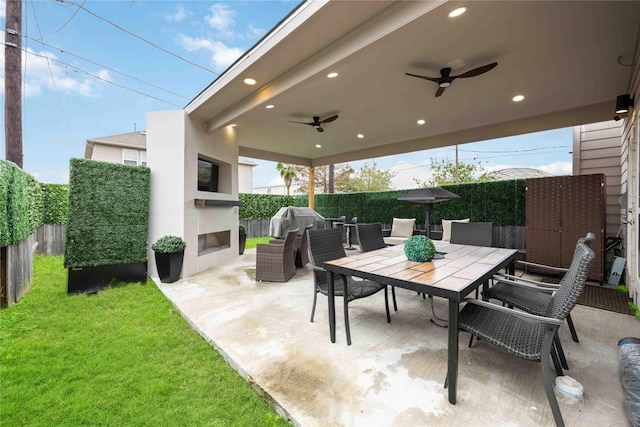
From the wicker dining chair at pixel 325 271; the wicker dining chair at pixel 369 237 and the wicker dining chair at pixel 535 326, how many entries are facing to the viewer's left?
1

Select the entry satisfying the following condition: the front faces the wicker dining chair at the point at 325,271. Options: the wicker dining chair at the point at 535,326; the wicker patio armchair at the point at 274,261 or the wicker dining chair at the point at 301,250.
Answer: the wicker dining chair at the point at 535,326

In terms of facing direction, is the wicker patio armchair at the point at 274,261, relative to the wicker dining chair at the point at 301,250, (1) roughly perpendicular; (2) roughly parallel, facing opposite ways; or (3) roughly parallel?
roughly parallel

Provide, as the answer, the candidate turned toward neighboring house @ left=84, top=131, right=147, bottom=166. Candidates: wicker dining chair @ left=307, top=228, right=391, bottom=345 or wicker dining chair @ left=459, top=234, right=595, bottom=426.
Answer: wicker dining chair @ left=459, top=234, right=595, bottom=426

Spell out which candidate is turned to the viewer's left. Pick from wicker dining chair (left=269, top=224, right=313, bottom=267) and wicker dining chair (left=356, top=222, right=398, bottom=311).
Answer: wicker dining chair (left=269, top=224, right=313, bottom=267)

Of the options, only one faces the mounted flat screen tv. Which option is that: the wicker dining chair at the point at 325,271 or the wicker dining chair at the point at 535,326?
the wicker dining chair at the point at 535,326

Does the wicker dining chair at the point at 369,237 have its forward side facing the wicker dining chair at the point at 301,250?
no

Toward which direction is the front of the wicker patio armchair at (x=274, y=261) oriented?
to the viewer's left

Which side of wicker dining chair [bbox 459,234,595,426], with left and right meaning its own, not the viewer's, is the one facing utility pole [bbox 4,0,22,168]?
front

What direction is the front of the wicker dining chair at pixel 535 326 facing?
to the viewer's left

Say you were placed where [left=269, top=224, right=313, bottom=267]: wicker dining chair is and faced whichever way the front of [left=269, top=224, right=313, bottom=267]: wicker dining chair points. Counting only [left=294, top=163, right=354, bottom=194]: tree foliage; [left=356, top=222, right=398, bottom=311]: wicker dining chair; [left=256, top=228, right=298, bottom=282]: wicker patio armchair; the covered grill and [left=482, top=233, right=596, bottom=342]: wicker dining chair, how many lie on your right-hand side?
2

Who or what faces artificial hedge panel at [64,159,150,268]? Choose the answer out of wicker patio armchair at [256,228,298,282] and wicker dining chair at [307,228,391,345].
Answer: wicker patio armchair at [256,228,298,282]

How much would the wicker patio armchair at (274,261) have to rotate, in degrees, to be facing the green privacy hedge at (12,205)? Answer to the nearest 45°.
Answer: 0° — it already faces it
